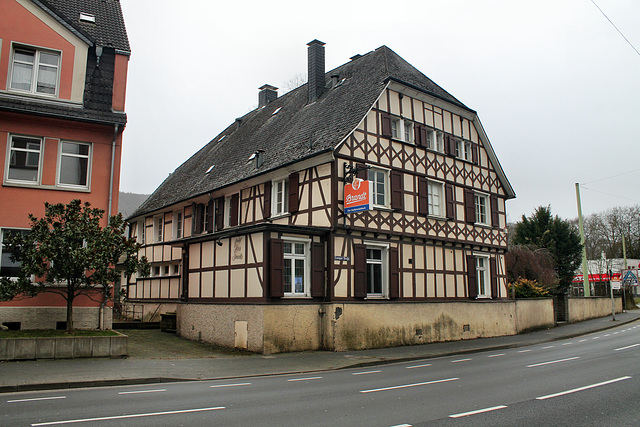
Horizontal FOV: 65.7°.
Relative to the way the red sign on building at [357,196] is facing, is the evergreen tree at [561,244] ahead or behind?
behind

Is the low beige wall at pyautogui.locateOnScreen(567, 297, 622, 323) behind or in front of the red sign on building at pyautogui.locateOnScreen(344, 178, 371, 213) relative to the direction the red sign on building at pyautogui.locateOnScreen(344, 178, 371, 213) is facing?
behind

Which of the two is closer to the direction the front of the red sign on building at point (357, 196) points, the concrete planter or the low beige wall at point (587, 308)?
the concrete planter

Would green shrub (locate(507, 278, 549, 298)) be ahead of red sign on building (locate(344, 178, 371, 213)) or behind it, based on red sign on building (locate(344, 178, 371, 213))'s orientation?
behind

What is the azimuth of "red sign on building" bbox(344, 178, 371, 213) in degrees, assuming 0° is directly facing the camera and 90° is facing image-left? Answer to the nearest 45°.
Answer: approximately 45°
